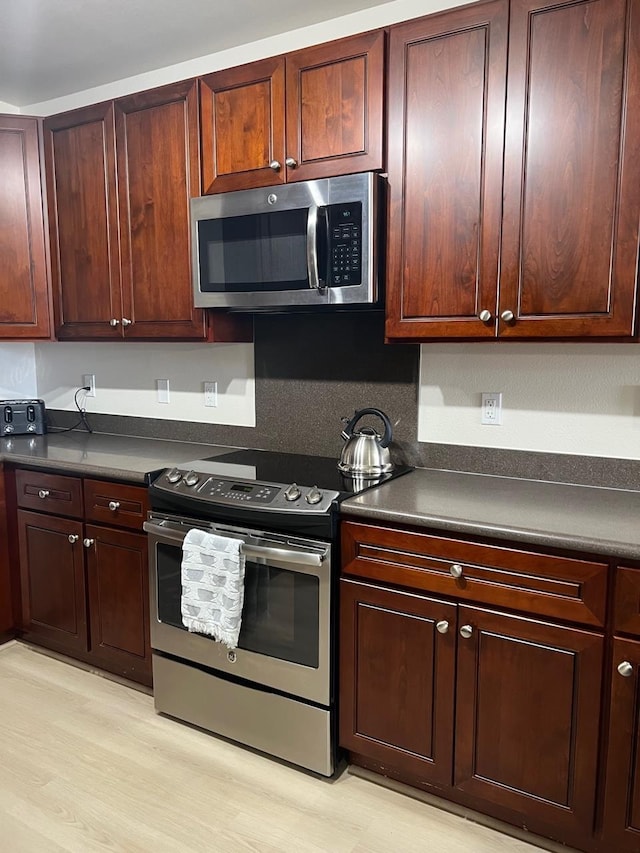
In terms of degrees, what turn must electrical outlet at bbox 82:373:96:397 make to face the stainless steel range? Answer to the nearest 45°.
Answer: approximately 45° to its left

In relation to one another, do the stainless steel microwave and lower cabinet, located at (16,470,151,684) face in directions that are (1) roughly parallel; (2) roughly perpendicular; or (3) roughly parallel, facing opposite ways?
roughly parallel

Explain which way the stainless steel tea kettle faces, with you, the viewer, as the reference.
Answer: facing to the left of the viewer

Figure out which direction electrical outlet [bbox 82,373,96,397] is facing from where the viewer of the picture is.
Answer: facing the viewer and to the left of the viewer

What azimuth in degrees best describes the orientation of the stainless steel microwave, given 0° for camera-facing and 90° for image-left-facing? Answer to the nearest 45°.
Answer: approximately 45°

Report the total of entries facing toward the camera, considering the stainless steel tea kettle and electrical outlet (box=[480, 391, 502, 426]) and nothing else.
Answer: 1

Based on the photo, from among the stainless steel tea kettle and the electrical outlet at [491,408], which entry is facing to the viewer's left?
the stainless steel tea kettle

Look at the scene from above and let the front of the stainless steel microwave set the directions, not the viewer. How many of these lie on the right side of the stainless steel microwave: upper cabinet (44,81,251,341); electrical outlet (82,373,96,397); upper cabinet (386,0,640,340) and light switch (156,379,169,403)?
3

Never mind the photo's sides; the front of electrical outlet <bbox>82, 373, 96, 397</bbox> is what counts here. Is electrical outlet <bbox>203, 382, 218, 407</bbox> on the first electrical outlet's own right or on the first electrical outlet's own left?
on the first electrical outlet's own left

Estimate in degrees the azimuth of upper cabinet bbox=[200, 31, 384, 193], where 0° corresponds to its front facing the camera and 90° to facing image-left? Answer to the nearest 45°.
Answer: approximately 45°

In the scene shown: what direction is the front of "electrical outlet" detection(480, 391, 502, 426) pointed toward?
toward the camera

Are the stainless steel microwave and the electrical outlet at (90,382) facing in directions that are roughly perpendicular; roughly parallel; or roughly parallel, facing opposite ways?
roughly parallel

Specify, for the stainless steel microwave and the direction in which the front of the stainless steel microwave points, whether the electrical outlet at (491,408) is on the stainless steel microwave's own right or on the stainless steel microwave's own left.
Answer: on the stainless steel microwave's own left

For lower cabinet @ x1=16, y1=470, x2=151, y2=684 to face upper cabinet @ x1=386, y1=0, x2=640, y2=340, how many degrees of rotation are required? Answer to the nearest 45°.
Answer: approximately 90° to its left
